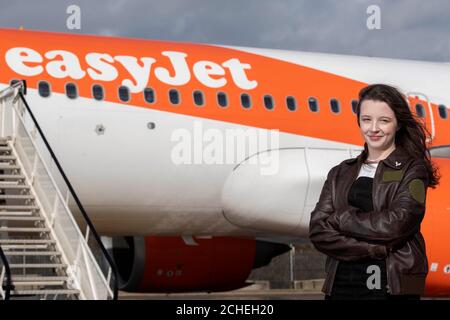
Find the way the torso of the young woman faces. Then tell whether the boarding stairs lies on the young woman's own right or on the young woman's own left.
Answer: on the young woman's own right

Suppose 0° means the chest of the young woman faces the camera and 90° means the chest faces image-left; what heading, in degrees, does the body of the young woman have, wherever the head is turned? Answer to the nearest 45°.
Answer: approximately 45°

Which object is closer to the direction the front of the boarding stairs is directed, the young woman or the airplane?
the young woman

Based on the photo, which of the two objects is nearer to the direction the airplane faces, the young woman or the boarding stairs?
the boarding stairs

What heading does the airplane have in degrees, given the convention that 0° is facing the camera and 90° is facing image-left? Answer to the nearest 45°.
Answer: approximately 45°

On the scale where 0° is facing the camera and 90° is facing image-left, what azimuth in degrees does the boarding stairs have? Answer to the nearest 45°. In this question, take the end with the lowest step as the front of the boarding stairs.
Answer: approximately 0°

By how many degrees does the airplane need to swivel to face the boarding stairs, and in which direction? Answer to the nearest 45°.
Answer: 0° — it already faces it
